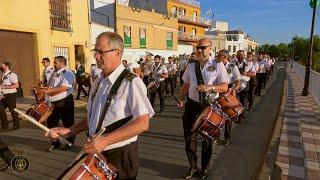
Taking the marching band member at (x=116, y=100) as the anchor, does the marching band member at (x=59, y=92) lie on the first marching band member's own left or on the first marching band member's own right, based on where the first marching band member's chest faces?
on the first marching band member's own right

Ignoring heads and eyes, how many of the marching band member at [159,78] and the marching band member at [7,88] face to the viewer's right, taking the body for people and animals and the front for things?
0

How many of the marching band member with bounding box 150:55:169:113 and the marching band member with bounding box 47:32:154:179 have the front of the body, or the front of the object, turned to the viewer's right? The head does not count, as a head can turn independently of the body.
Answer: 0

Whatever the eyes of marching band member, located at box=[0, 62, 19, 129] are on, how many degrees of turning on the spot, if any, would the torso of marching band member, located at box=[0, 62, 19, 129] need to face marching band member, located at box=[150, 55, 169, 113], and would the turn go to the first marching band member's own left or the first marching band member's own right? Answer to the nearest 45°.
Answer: approximately 135° to the first marching band member's own left

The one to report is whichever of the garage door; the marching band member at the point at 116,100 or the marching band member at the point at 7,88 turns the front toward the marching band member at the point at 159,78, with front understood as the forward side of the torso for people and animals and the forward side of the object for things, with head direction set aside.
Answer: the garage door

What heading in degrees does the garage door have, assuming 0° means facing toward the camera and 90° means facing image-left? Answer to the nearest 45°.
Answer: approximately 315°

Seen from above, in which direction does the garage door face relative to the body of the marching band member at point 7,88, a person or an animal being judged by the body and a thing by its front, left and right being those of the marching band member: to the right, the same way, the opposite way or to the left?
to the left

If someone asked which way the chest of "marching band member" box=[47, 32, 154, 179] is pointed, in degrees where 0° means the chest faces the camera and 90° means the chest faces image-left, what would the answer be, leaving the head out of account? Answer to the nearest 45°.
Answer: approximately 45°

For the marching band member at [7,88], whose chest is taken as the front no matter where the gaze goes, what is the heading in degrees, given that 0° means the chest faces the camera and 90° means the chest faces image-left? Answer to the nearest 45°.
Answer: approximately 45°

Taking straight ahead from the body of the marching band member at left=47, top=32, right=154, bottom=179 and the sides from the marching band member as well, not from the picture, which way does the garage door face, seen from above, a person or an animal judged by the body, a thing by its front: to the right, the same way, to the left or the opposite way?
to the left

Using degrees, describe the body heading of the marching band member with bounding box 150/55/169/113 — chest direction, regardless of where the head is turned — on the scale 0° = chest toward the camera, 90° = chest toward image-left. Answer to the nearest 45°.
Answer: approximately 45°

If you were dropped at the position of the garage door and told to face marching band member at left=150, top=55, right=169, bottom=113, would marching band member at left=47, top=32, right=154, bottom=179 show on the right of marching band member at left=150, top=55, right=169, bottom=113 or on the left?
right

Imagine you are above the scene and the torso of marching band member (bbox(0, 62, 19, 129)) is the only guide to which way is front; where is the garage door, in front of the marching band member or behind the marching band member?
behind
